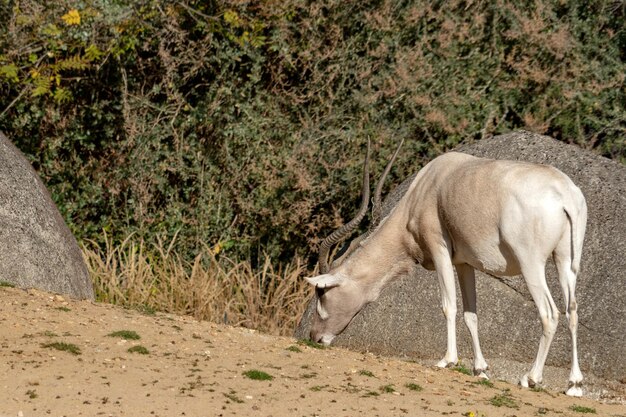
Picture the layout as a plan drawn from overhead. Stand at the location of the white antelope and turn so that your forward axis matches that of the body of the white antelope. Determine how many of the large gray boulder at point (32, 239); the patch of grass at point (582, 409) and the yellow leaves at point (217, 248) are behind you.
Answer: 1

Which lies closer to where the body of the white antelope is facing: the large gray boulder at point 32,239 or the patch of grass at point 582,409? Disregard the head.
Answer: the large gray boulder

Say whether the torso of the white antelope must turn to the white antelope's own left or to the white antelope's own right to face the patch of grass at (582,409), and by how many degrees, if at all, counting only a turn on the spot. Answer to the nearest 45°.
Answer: approximately 180°

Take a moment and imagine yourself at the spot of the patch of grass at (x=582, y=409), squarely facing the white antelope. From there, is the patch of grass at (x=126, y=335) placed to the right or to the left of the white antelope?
left

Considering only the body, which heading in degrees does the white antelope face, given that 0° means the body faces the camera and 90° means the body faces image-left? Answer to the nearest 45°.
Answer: approximately 135°

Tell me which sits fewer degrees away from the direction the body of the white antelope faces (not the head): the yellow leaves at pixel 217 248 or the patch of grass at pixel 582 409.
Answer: the yellow leaves

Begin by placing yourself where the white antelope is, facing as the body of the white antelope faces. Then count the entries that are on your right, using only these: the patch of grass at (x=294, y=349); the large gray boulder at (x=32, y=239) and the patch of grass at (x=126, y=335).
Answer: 0

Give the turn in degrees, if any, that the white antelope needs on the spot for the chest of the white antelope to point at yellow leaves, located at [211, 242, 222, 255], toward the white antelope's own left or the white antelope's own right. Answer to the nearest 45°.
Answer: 0° — it already faces it

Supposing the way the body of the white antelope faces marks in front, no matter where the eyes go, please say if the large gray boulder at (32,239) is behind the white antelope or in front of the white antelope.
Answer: in front
